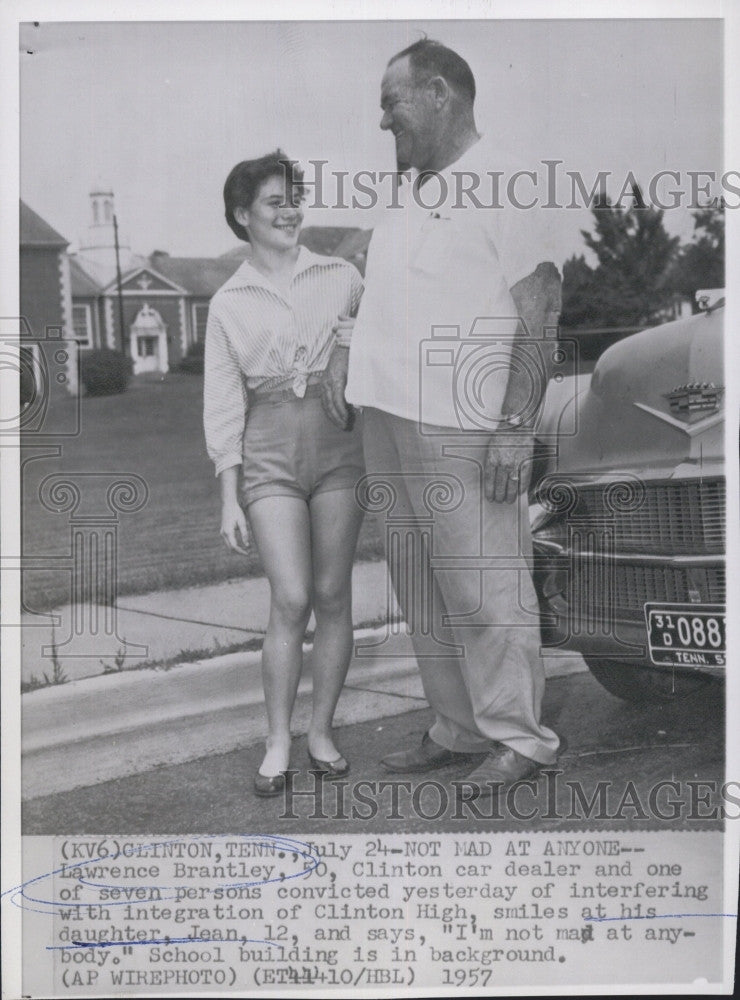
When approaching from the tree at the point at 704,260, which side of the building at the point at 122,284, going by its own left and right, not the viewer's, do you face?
left

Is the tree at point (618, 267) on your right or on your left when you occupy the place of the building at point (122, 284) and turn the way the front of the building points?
on your left

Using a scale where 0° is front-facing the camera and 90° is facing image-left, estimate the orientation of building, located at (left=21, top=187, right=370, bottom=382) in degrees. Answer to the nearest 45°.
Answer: approximately 0°
